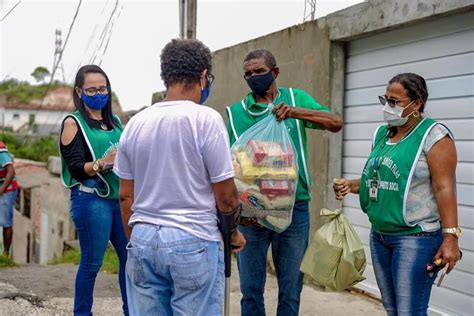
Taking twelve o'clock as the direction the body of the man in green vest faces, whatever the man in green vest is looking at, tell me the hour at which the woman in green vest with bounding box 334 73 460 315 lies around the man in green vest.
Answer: The woman in green vest is roughly at 10 o'clock from the man in green vest.

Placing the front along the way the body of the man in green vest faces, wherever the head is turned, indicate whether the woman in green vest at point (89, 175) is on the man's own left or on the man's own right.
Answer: on the man's own right

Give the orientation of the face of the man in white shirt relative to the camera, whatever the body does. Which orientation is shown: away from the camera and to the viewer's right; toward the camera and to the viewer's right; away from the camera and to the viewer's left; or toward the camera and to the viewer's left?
away from the camera and to the viewer's right

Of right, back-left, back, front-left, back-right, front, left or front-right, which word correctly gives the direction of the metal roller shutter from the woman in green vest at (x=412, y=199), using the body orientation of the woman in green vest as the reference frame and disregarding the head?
back-right

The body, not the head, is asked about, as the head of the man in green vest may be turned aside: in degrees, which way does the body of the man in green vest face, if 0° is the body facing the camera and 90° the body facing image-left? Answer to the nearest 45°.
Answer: approximately 0°

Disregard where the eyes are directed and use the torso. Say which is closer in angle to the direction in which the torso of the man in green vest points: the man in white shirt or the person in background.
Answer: the man in white shirt

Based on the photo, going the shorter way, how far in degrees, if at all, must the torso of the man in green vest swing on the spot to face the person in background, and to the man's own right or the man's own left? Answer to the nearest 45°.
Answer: approximately 135° to the man's own right
